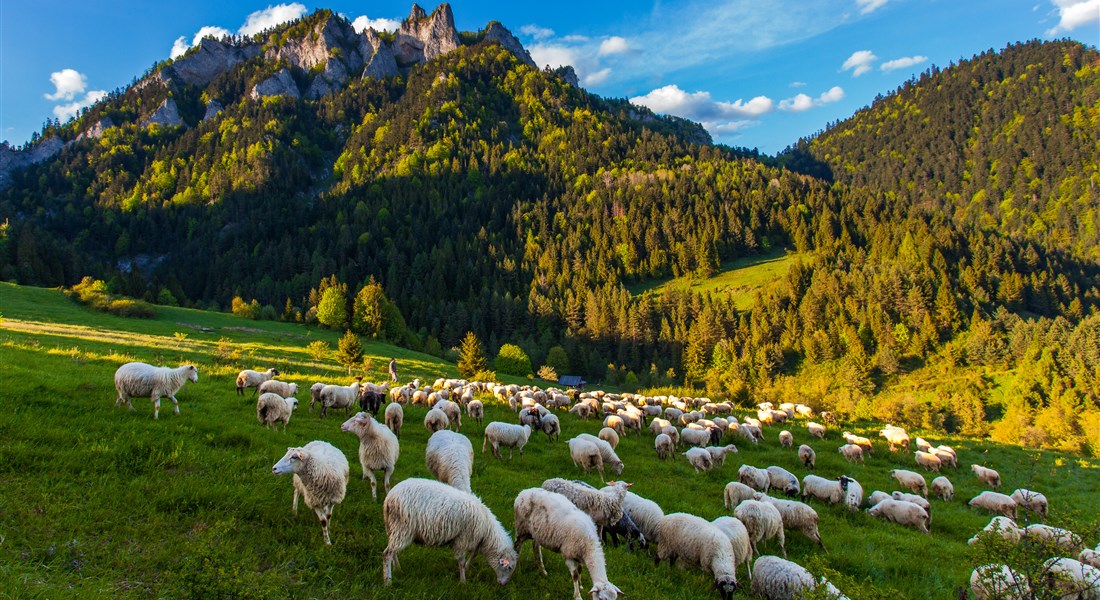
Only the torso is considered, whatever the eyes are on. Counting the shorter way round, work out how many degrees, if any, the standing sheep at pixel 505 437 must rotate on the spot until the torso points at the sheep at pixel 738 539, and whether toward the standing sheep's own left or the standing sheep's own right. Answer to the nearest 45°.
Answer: approximately 45° to the standing sheep's own right

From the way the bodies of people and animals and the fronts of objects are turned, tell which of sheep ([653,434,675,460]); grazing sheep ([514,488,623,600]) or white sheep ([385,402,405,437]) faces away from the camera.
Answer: the white sheep

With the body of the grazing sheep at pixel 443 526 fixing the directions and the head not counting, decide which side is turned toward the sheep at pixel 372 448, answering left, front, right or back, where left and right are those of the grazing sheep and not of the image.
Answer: left

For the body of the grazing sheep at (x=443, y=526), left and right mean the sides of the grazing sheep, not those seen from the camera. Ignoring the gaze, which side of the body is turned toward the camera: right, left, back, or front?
right

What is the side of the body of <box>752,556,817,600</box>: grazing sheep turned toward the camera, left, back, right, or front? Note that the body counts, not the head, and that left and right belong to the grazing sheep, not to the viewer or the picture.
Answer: right

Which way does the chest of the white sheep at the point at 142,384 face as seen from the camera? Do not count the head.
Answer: to the viewer's right

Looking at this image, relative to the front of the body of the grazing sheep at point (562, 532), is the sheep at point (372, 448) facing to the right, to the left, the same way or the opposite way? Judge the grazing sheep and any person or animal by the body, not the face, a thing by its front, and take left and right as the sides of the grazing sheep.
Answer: to the right

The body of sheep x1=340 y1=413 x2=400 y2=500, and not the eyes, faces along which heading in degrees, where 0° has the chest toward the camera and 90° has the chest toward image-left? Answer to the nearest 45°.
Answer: approximately 45°

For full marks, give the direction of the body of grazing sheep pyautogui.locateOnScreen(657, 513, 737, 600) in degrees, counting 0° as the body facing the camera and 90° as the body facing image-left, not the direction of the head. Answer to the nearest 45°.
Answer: approximately 315°
